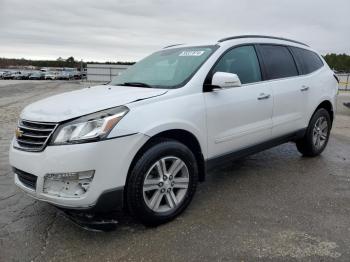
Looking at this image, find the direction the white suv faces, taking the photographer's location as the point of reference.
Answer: facing the viewer and to the left of the viewer
